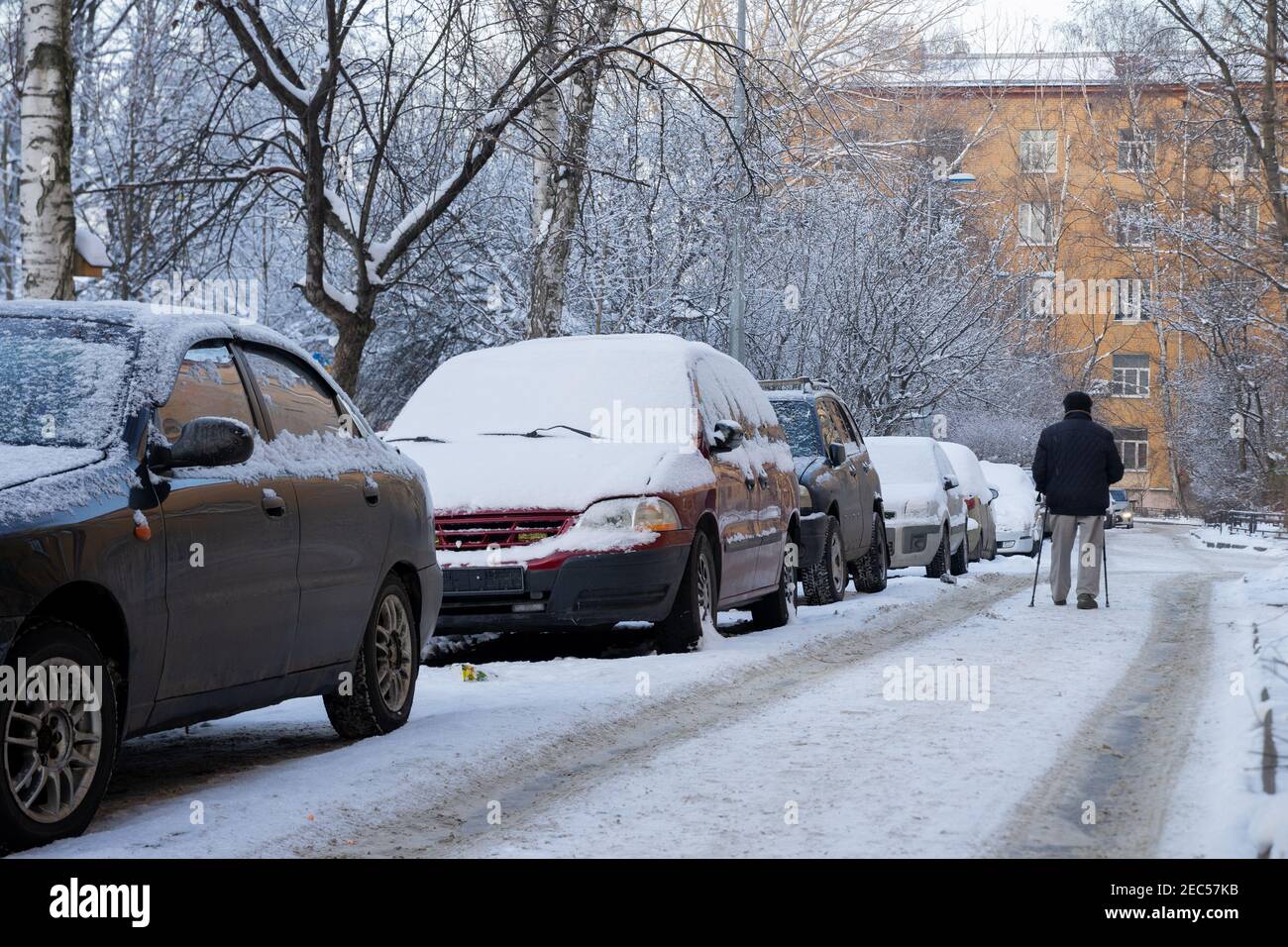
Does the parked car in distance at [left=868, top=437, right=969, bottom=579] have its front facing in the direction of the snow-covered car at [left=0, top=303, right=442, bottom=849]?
yes

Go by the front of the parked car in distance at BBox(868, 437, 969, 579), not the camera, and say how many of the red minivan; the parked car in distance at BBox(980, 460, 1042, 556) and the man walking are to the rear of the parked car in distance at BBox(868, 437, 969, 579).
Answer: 1

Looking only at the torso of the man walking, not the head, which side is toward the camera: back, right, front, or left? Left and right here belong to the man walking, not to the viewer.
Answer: back

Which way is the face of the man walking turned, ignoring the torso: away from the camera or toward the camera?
away from the camera

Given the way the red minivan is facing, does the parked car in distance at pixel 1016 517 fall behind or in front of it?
behind

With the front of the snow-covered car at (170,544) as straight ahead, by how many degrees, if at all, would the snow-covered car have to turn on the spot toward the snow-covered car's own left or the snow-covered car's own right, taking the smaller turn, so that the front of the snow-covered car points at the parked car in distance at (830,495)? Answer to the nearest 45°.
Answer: approximately 180°

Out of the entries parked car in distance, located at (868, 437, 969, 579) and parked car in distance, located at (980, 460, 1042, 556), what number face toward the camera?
2

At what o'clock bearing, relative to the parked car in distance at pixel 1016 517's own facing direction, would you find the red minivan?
The red minivan is roughly at 12 o'clock from the parked car in distance.

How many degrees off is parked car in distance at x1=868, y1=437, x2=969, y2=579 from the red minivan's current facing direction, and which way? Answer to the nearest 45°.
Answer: approximately 135° to its right

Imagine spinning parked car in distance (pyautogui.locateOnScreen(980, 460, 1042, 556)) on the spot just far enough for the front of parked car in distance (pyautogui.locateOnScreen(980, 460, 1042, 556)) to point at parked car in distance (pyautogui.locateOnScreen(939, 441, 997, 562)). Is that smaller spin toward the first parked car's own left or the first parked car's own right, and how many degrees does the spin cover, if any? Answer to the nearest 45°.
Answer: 0° — it already faces it

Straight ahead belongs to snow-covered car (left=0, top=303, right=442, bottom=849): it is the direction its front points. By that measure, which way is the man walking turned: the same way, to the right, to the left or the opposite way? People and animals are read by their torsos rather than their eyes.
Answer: the opposite way
